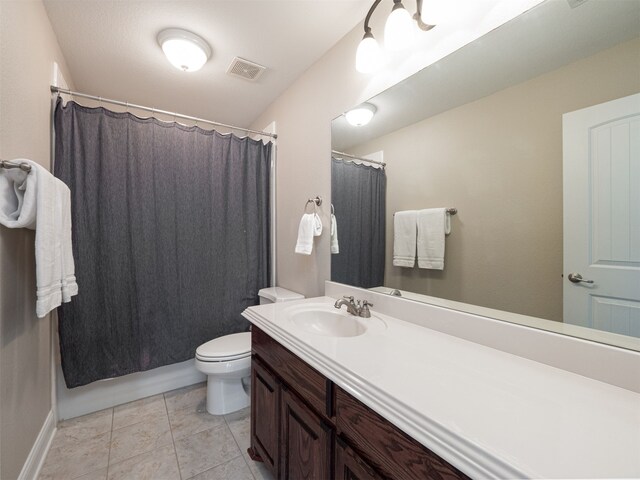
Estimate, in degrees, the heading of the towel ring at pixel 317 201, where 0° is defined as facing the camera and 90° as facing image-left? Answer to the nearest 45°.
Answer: approximately 45°

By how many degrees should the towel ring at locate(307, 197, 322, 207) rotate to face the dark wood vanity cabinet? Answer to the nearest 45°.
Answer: approximately 45° to its left

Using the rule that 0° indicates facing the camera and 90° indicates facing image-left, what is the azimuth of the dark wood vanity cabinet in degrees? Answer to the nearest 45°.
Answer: approximately 45°

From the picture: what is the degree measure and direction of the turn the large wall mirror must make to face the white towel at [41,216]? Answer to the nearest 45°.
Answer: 0° — it already faces it

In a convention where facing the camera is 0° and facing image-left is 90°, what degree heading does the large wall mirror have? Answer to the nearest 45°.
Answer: approximately 45°
